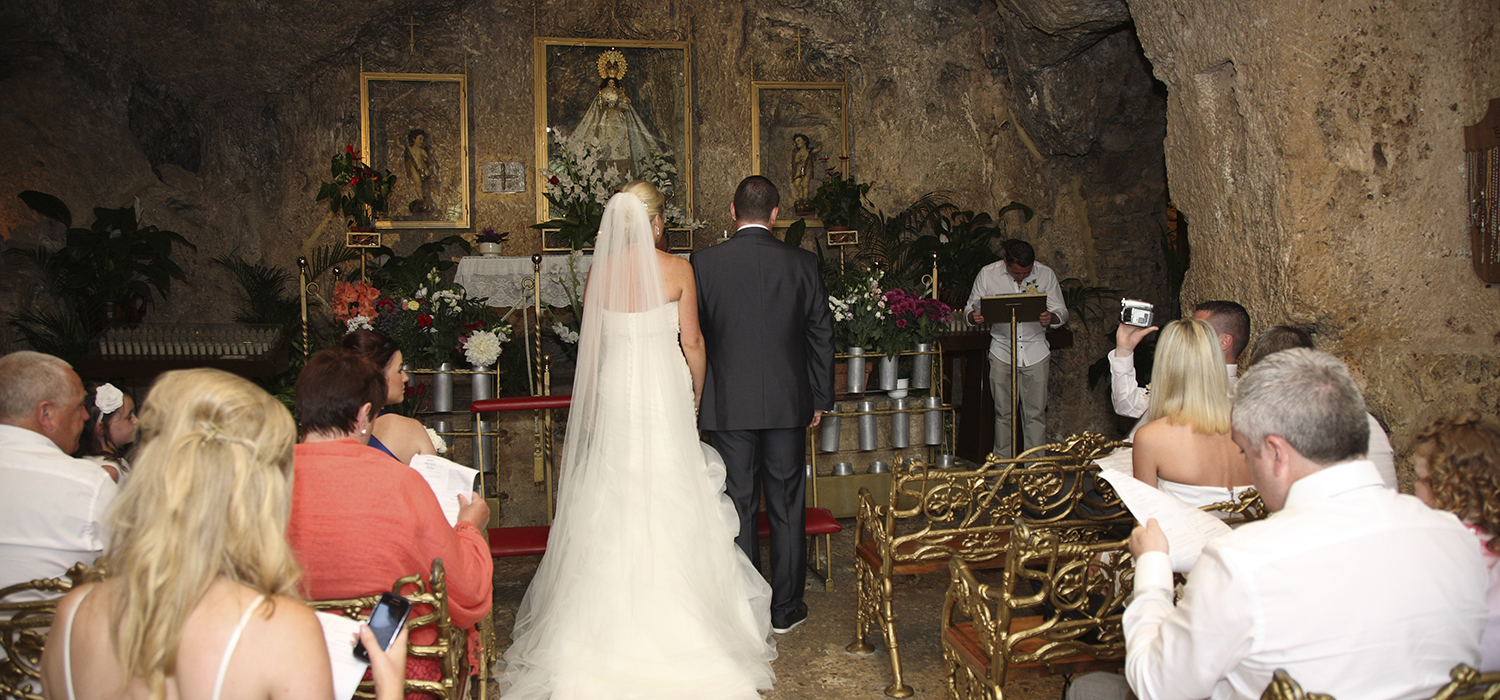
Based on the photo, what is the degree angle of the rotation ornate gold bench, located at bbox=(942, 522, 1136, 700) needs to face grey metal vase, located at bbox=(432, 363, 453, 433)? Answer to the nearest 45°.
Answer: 0° — it already faces it

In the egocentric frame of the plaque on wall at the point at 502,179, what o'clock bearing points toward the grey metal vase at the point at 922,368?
The grey metal vase is roughly at 11 o'clock from the plaque on wall.

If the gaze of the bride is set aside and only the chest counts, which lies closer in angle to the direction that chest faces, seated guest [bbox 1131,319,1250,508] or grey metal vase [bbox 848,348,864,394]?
the grey metal vase

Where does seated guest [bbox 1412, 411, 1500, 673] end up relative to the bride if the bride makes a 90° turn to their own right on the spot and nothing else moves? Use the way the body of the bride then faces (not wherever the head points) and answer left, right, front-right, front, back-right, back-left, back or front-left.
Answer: front-right

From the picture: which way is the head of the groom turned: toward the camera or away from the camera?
away from the camera

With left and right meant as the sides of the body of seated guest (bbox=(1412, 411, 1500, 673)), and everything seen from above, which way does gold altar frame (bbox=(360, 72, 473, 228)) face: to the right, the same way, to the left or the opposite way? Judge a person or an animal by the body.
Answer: the opposite way

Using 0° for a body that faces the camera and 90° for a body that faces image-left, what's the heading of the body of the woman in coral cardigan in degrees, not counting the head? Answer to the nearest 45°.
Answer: approximately 225°

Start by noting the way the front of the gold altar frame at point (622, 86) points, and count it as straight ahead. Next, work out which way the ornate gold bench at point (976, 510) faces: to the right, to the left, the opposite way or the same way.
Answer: the opposite way

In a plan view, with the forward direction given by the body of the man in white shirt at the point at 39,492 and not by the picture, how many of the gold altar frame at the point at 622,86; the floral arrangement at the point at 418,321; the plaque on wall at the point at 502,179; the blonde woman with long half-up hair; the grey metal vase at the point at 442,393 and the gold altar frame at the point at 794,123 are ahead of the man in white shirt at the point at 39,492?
5
